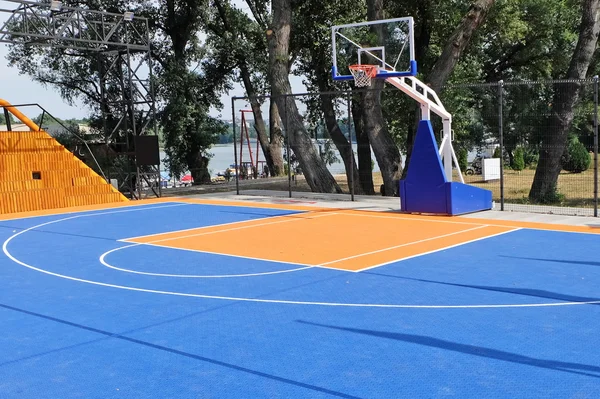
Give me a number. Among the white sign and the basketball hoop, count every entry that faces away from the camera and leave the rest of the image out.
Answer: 0

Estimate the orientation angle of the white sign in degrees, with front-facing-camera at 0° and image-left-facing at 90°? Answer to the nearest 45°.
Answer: approximately 0°

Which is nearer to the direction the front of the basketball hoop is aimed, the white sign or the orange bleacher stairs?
the orange bleacher stairs

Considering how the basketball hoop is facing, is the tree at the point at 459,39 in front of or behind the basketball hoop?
behind

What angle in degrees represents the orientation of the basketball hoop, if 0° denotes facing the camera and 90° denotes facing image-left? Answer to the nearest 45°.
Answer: approximately 45°

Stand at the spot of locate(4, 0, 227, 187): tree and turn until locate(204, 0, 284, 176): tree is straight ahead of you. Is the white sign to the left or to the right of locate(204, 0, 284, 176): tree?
right

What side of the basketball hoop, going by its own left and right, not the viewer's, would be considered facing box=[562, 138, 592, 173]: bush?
back

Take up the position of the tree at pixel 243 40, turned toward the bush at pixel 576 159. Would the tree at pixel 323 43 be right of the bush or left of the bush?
right

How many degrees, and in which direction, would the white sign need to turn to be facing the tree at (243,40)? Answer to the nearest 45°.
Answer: approximately 90° to its right

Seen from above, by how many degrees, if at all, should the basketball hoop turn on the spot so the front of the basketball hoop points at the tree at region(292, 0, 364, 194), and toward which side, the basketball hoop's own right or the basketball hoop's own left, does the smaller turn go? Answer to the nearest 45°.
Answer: approximately 135° to the basketball hoop's own right
